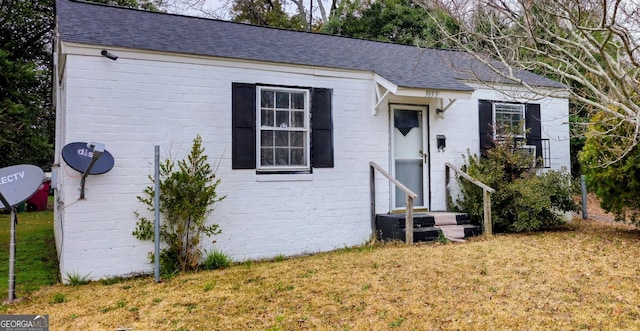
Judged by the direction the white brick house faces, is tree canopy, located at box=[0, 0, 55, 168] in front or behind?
behind

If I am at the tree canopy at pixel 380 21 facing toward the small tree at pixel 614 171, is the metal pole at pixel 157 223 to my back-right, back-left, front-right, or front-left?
front-right

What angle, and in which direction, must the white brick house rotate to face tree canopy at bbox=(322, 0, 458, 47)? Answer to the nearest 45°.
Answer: approximately 135° to its left

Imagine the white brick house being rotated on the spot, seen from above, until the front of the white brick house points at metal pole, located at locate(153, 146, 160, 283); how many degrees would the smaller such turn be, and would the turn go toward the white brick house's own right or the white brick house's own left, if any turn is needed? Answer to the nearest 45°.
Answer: approximately 90° to the white brick house's own right

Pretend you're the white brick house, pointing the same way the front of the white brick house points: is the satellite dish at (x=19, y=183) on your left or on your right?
on your right

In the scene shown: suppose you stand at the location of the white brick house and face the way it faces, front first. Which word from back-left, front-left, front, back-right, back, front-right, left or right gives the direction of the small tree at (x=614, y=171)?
front-left

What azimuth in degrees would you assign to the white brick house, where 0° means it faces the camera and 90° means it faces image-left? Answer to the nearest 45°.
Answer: approximately 315°

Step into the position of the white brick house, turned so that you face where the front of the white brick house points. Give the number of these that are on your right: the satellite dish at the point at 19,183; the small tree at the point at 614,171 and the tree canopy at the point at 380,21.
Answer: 1
